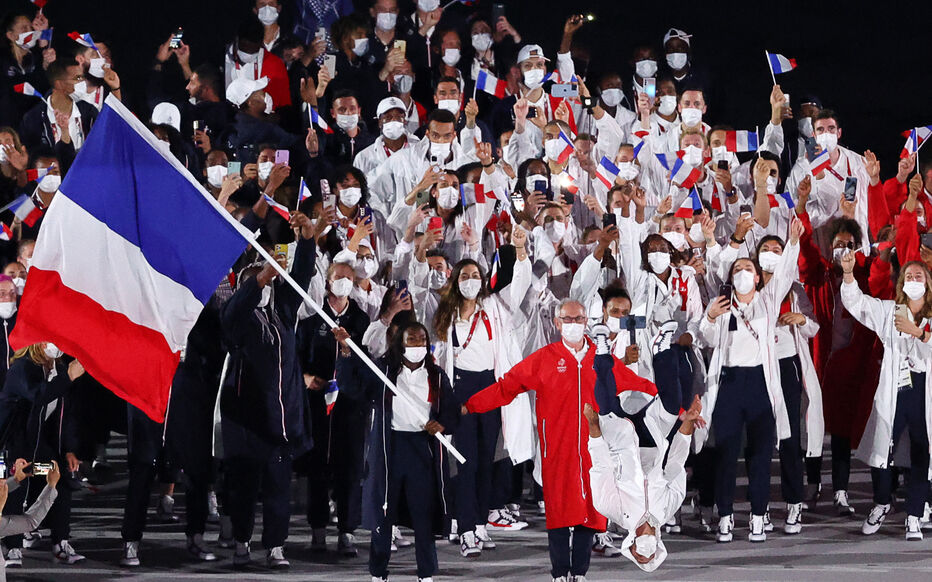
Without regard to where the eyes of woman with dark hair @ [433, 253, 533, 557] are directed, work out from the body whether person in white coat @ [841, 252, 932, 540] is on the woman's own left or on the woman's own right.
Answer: on the woman's own left

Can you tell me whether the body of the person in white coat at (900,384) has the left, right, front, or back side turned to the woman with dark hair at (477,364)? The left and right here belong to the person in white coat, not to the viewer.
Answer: right

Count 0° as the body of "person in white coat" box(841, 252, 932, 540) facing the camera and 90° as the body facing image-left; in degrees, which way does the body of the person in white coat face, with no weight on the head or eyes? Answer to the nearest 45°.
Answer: approximately 0°

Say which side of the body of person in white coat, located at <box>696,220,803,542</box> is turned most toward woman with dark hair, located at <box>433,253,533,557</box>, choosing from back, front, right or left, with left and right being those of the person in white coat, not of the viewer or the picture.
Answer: right

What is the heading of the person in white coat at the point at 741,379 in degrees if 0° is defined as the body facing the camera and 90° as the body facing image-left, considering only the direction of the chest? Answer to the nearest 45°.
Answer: approximately 0°

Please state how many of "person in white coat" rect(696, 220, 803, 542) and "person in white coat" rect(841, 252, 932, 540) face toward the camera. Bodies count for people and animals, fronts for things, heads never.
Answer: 2
